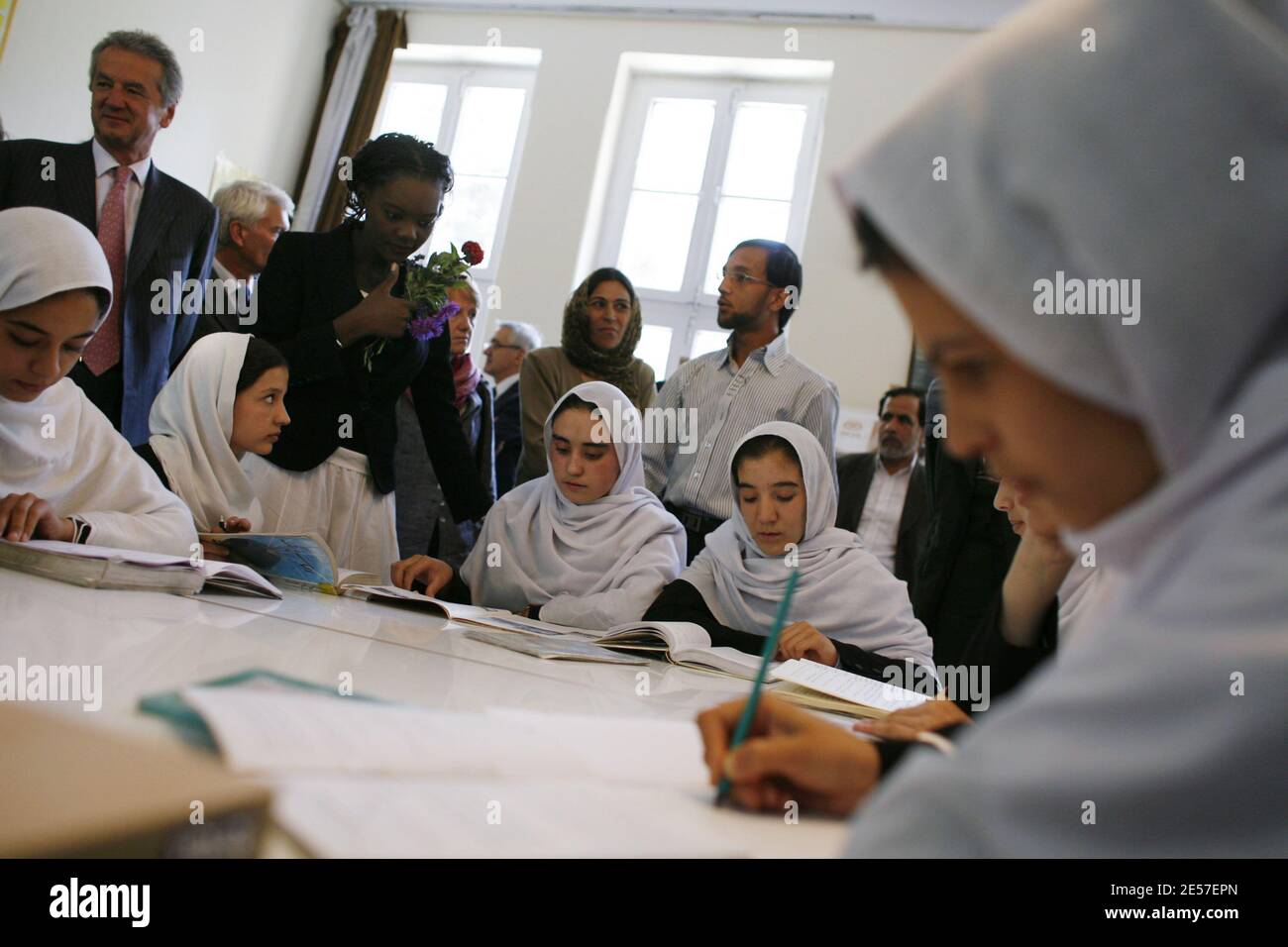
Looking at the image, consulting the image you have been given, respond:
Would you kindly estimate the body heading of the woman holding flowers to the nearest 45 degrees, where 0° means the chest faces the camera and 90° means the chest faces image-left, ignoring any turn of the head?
approximately 315°

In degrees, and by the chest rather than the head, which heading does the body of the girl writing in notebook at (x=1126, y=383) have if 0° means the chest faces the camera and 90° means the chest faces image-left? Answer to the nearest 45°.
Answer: approximately 90°

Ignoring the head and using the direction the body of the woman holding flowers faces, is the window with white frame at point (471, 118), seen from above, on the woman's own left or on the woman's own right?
on the woman's own left

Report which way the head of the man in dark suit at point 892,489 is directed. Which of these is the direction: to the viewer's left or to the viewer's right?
to the viewer's left

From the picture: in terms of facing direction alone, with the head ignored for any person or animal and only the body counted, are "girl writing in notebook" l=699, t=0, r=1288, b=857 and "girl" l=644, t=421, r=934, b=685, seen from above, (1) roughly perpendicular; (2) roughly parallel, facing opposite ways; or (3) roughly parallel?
roughly perpendicular

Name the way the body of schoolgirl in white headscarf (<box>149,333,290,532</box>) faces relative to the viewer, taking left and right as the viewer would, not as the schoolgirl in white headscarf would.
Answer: facing to the right of the viewer

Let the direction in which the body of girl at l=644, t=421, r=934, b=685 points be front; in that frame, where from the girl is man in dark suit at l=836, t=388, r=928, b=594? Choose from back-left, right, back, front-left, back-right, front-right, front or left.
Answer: back
